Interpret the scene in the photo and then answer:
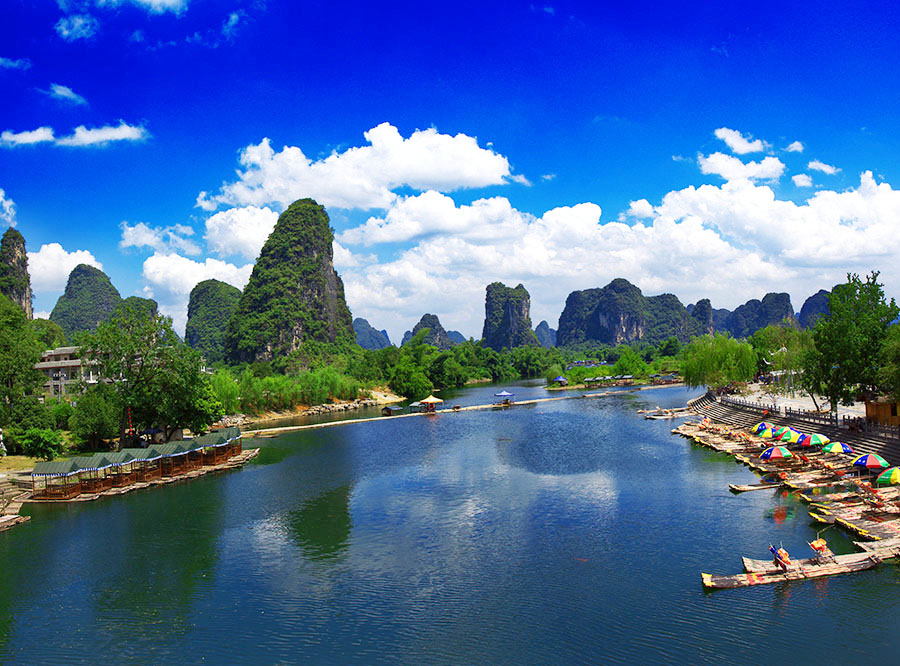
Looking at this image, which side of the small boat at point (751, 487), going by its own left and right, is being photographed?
left

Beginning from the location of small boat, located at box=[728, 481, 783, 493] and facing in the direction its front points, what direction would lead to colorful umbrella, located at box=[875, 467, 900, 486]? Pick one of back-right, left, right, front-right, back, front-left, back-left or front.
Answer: back-left

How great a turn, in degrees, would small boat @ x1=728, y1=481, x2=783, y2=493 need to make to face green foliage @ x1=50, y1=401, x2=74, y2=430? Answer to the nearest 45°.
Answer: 0° — it already faces it

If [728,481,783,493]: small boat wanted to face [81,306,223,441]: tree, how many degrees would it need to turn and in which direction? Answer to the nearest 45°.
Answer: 0° — it already faces it

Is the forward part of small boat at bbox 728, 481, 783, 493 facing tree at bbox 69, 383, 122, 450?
yes

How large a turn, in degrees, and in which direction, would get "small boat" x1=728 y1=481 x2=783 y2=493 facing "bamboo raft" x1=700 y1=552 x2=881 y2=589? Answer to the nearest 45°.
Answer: approximately 90° to its left

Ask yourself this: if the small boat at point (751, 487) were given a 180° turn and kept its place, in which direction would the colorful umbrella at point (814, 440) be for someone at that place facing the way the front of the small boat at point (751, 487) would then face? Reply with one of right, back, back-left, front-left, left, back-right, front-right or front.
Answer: front-left

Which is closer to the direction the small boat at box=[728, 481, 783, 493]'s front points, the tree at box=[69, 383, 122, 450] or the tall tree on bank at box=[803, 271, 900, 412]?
the tree

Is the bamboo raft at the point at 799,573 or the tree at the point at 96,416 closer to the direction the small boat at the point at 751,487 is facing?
the tree

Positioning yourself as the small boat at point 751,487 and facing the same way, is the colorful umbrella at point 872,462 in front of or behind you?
behind
